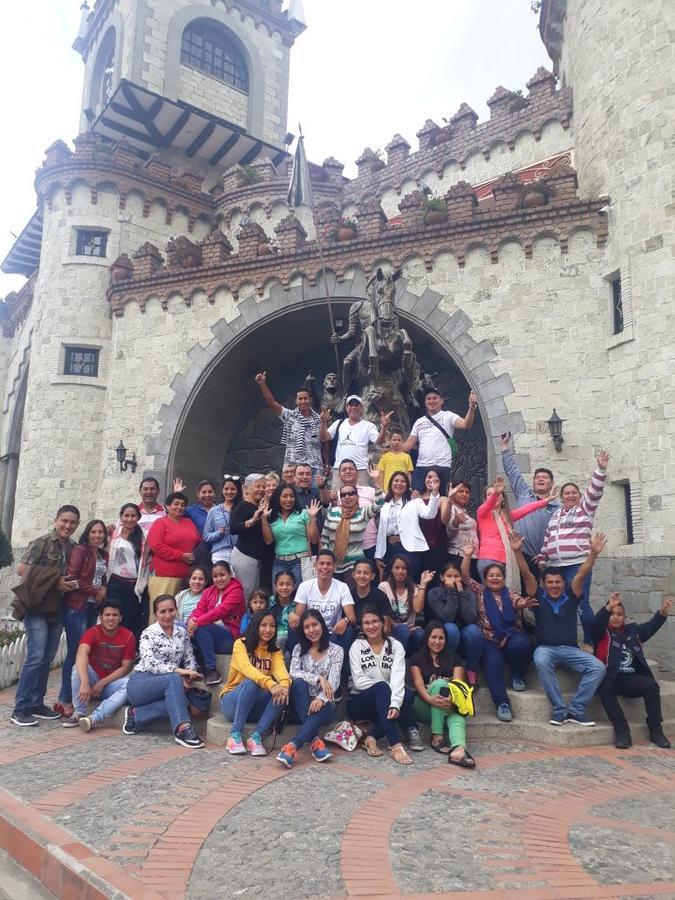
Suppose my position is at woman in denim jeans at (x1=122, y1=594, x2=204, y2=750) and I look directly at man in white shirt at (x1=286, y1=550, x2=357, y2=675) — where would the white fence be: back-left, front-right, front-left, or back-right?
back-left

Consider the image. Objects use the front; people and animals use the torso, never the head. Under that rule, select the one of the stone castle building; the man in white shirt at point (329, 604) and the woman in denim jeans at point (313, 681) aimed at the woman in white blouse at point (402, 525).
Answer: the stone castle building

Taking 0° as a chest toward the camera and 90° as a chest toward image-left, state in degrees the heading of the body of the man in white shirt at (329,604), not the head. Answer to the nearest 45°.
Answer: approximately 0°

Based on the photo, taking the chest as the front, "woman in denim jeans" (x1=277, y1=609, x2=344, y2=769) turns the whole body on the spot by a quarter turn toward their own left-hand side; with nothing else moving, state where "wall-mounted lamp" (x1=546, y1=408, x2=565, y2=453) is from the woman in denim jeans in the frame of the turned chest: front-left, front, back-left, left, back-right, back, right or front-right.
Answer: front-left

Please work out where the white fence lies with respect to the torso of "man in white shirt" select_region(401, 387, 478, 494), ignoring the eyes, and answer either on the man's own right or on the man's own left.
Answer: on the man's own right

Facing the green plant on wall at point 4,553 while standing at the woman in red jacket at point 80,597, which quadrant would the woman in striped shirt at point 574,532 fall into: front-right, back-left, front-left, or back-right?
back-right

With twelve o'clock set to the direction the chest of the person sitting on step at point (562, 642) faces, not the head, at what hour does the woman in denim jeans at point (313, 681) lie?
The woman in denim jeans is roughly at 2 o'clock from the person sitting on step.
